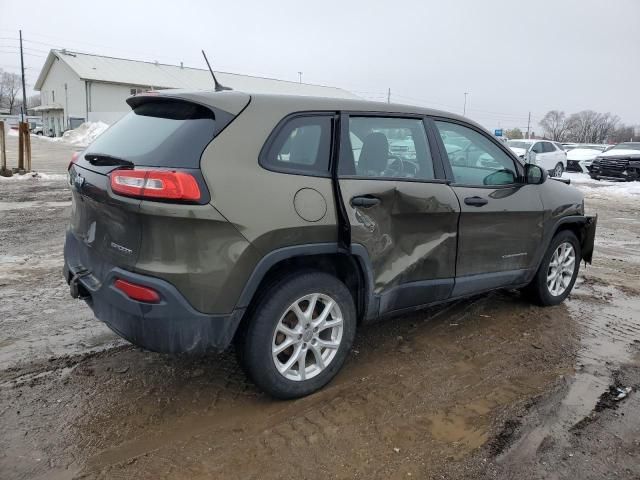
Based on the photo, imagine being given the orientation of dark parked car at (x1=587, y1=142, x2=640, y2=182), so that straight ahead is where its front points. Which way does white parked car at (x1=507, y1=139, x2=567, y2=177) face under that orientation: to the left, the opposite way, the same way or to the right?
the same way

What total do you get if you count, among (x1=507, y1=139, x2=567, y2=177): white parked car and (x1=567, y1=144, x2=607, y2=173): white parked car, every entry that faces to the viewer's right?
0

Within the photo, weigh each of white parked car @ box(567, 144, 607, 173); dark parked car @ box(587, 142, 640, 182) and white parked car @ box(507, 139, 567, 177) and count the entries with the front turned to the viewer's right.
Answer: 0

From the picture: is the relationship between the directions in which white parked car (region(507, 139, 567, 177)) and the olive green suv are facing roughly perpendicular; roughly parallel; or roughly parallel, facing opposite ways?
roughly parallel, facing opposite ways

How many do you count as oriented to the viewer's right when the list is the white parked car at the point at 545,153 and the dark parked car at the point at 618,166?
0

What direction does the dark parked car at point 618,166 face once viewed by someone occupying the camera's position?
facing the viewer and to the left of the viewer

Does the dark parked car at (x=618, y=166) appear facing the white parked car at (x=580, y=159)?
no

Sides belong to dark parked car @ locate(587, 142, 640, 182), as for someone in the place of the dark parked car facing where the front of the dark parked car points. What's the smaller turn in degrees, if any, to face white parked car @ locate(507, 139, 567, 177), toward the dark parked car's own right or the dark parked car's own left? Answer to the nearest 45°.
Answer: approximately 45° to the dark parked car's own right

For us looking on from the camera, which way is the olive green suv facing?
facing away from the viewer and to the right of the viewer

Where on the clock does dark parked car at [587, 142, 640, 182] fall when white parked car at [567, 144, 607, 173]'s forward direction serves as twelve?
The dark parked car is roughly at 10 o'clock from the white parked car.

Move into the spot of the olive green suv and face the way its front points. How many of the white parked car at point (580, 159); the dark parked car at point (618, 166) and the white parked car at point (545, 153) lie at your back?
0

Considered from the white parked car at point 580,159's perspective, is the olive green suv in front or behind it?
in front

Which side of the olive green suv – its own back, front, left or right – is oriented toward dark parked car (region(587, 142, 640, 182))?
front

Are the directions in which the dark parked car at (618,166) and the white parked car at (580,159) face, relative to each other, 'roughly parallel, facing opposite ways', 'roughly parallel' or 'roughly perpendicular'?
roughly parallel

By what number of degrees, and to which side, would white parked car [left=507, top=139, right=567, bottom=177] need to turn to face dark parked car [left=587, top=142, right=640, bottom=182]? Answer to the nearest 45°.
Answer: approximately 135° to its left

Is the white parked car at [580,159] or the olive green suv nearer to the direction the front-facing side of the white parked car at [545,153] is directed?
the olive green suv
